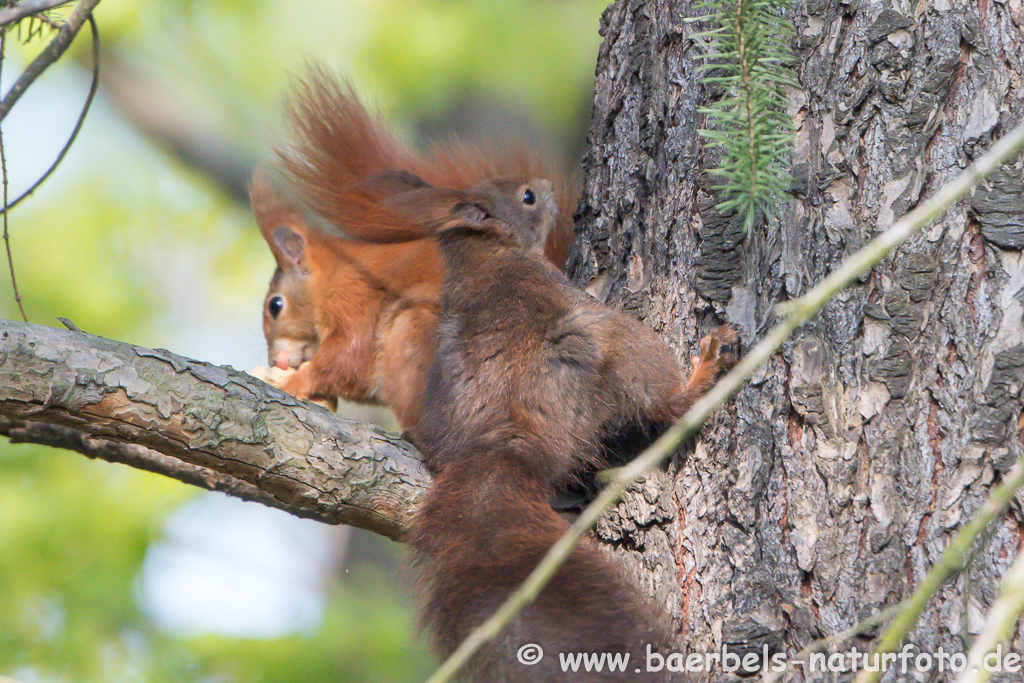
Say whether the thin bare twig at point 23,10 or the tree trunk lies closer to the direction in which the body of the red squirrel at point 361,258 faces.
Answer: the thin bare twig

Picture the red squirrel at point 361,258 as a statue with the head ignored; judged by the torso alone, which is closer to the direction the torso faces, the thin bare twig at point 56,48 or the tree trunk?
the thin bare twig

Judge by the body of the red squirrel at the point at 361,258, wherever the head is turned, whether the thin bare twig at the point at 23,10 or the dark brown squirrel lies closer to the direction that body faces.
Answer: the thin bare twig

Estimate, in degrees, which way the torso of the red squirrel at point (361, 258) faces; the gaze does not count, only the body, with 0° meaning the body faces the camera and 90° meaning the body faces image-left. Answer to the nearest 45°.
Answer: approximately 90°

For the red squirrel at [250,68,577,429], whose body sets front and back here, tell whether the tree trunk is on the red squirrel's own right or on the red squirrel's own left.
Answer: on the red squirrel's own left

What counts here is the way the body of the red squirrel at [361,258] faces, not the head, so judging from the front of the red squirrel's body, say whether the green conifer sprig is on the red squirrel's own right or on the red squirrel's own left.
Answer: on the red squirrel's own left
